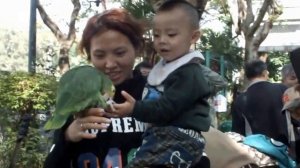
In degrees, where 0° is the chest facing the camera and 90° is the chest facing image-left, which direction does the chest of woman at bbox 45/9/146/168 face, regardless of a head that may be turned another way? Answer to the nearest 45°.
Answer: approximately 0°

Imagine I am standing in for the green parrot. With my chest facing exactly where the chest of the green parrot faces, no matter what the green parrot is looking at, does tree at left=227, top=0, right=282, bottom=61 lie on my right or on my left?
on my left

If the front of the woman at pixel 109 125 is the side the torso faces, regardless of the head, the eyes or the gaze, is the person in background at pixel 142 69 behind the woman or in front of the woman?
behind

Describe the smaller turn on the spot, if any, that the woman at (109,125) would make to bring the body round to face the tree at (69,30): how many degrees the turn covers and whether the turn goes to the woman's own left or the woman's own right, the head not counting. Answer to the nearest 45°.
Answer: approximately 180°

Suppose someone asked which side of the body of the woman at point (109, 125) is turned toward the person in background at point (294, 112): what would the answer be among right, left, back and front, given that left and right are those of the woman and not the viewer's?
left

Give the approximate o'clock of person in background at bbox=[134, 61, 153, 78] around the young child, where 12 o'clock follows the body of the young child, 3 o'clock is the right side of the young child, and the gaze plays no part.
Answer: The person in background is roughly at 4 o'clock from the young child.

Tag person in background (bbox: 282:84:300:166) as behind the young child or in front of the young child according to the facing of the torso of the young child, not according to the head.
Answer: behind

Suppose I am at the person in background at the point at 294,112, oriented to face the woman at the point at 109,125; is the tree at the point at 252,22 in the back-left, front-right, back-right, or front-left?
back-right

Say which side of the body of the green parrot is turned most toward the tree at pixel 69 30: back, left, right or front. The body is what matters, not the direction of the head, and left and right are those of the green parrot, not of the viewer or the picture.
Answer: left

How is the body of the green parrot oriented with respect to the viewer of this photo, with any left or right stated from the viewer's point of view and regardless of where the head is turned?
facing to the right of the viewer
